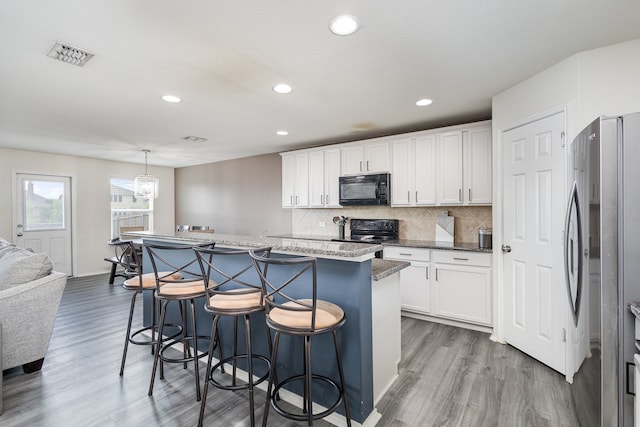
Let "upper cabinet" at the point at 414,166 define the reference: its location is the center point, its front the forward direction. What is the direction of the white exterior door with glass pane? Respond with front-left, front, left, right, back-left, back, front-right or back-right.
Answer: front-right

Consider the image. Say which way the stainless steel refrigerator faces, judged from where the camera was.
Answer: facing to the left of the viewer

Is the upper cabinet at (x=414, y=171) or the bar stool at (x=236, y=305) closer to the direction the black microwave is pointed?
the bar stool

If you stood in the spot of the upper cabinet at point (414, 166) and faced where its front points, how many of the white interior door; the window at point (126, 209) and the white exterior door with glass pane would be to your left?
1

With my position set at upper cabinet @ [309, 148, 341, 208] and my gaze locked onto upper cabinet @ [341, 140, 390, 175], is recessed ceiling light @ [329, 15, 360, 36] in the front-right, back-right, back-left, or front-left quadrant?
front-right

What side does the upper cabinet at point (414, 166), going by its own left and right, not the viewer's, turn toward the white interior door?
left

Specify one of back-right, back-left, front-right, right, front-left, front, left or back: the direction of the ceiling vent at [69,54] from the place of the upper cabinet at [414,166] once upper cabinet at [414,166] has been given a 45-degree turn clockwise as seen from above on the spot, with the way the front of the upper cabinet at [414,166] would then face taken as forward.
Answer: front-left

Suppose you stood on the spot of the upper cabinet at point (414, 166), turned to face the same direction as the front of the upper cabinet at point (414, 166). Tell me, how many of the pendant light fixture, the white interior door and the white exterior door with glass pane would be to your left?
1

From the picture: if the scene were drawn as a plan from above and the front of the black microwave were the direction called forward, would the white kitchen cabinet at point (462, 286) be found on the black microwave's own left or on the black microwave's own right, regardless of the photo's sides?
on the black microwave's own left

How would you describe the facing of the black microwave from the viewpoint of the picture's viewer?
facing the viewer

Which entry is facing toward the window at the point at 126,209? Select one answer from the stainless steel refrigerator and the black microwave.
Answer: the stainless steel refrigerator

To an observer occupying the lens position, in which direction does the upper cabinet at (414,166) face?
facing the viewer and to the left of the viewer

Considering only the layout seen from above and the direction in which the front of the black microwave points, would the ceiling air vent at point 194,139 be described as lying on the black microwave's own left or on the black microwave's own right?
on the black microwave's own right

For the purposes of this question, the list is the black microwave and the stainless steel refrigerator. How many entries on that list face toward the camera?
1

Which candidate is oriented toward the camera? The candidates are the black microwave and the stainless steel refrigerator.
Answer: the black microwave

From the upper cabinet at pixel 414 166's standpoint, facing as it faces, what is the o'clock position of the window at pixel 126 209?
The window is roughly at 2 o'clock from the upper cabinet.

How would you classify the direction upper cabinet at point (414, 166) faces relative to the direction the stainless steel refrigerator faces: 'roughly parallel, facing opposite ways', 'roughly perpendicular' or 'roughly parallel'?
roughly perpendicular

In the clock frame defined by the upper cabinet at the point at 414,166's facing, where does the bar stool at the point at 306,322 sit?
The bar stool is roughly at 11 o'clock from the upper cabinet.
